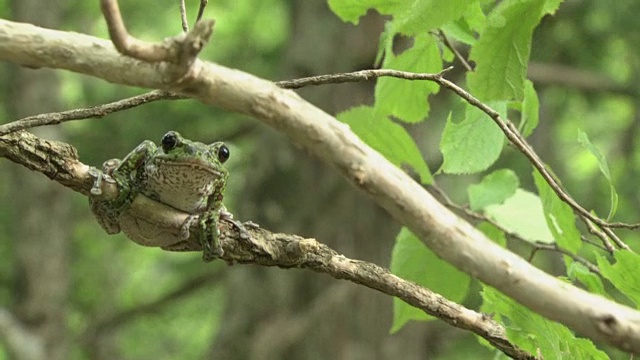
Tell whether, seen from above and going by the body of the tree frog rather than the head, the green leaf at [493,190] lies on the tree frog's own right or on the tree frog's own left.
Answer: on the tree frog's own left

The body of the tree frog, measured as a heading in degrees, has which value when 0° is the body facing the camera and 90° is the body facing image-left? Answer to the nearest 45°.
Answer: approximately 315°

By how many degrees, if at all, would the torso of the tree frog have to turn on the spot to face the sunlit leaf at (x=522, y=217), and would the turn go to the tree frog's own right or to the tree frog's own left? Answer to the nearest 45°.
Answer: approximately 45° to the tree frog's own left
